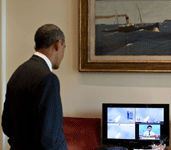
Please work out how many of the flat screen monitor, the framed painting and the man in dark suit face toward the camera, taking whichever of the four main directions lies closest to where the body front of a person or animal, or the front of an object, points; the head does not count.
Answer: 2

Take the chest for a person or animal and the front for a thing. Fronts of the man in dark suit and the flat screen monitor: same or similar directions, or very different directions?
very different directions

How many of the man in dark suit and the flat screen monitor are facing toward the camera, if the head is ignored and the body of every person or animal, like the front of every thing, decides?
1

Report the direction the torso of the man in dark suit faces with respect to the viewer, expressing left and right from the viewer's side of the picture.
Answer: facing away from the viewer and to the right of the viewer

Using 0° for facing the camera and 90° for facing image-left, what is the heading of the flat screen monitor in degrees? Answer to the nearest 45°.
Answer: approximately 0°

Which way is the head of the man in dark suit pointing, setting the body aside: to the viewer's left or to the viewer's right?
to the viewer's right

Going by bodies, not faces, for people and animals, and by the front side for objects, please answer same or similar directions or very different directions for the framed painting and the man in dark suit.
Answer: very different directions

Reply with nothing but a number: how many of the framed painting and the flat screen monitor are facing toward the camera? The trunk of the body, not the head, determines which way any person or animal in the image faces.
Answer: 2
